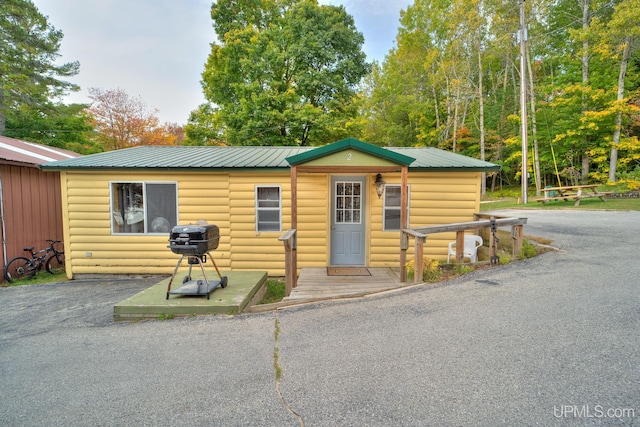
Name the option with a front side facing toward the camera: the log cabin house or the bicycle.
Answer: the log cabin house

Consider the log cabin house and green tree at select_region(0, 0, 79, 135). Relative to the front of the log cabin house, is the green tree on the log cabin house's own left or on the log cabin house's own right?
on the log cabin house's own right

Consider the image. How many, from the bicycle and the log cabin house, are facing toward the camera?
1

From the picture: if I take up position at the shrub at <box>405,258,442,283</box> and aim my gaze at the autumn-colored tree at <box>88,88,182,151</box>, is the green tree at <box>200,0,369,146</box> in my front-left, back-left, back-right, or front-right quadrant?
front-right

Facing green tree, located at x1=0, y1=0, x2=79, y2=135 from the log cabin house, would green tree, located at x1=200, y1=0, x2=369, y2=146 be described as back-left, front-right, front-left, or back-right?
front-right

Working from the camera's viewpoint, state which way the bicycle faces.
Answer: facing away from the viewer and to the right of the viewer

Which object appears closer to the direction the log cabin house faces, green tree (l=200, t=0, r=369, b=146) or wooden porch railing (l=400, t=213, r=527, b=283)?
the wooden porch railing

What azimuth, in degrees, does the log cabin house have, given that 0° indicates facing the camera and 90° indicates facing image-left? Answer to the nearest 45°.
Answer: approximately 0°

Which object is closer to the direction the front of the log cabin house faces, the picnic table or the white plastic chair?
the white plastic chair

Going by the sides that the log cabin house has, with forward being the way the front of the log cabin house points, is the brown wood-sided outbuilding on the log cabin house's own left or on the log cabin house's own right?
on the log cabin house's own right
